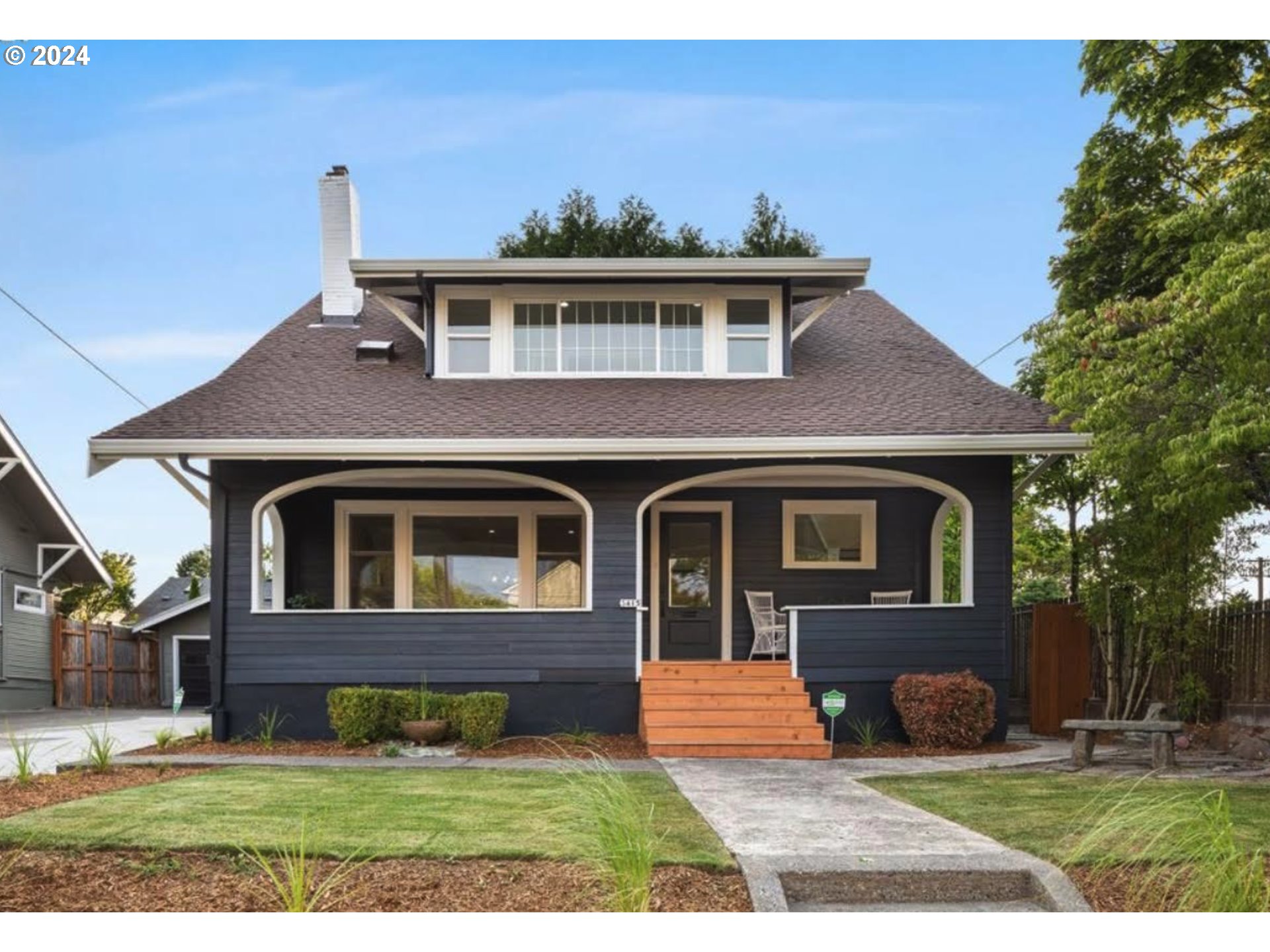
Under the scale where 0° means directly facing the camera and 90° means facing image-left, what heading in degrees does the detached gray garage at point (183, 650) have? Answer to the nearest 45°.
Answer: approximately 0°

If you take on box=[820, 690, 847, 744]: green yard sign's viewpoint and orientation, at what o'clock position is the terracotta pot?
The terracotta pot is roughly at 3 o'clock from the green yard sign.

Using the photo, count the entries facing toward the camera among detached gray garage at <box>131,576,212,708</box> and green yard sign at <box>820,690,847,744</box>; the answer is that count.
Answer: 2
